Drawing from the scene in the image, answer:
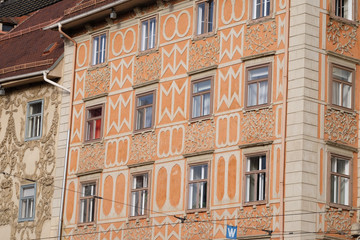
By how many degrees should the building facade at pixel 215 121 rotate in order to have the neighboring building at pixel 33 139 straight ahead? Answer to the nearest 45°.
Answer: approximately 90° to its right

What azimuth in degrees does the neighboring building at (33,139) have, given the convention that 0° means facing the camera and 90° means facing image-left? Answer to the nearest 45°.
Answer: approximately 45°

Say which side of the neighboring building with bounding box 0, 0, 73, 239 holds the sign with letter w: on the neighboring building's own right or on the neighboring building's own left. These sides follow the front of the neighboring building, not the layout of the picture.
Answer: on the neighboring building's own left

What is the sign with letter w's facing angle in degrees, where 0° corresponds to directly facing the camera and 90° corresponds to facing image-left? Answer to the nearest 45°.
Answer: approximately 0°

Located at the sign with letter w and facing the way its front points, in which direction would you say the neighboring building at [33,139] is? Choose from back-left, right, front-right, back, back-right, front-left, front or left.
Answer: back-right

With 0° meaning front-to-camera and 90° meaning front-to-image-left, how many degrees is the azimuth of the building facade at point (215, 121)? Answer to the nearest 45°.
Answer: approximately 45°

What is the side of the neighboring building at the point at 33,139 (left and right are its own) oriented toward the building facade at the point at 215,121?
left
